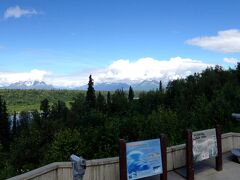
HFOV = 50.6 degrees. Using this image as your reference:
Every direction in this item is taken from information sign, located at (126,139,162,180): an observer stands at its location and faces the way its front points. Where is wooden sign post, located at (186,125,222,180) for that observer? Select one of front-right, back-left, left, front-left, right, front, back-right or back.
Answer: left

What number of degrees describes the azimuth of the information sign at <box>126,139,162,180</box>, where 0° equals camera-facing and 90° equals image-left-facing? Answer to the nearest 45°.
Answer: approximately 315°
